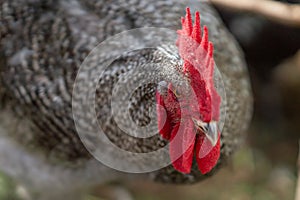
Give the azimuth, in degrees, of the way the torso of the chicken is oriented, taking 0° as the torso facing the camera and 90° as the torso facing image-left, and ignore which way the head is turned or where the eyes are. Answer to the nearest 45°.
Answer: approximately 315°
